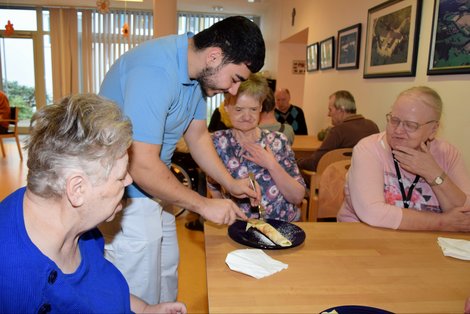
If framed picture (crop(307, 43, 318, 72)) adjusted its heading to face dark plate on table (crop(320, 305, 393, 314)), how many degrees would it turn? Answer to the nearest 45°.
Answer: approximately 45° to its left

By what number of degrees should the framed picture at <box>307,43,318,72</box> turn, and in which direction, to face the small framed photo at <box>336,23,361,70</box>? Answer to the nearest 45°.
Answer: approximately 45° to its left

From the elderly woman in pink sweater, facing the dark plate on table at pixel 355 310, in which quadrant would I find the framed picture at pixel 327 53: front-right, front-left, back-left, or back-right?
back-right

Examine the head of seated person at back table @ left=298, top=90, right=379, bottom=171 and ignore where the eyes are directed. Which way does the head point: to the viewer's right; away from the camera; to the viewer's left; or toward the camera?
to the viewer's left

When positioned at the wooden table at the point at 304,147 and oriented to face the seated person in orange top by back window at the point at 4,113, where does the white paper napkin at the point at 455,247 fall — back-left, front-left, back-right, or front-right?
back-left

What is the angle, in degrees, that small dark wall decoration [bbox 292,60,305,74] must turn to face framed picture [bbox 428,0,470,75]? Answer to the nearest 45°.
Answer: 0° — it already faces it

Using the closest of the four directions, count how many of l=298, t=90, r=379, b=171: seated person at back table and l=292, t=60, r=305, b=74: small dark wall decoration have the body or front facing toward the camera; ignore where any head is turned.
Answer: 1

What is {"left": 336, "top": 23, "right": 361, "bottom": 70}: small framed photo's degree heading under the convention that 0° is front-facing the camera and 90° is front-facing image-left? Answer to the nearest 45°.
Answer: approximately 45°

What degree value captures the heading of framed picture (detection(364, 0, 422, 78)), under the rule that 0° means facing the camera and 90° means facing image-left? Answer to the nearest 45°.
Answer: approximately 45°

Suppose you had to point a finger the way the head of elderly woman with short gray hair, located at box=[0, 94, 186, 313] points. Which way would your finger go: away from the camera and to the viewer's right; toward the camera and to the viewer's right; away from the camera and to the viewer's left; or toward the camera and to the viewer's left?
away from the camera and to the viewer's right

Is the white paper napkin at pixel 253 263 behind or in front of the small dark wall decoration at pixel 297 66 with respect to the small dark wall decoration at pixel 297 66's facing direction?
in front

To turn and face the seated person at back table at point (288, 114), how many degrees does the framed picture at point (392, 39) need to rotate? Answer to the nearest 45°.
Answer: approximately 90° to its right

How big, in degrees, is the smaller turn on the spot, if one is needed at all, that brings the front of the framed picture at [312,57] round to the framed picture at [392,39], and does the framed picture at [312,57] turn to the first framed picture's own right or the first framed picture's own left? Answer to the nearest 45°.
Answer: approximately 45° to the first framed picture's own left

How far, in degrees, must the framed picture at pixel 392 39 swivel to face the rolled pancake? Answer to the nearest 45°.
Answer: approximately 45° to its left
